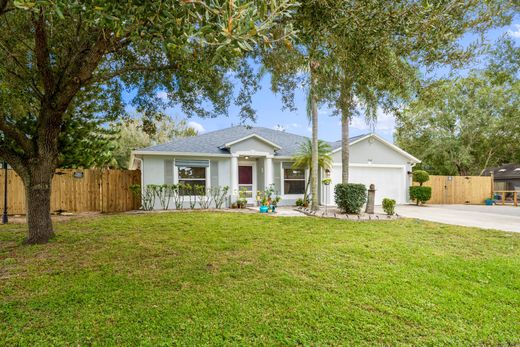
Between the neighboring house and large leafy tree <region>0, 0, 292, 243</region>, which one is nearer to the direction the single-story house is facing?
the large leafy tree

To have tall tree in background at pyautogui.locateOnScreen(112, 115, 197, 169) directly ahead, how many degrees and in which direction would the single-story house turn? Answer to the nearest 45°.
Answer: approximately 135° to its right

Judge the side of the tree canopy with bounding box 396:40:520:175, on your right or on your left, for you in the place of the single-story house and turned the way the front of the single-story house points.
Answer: on your left

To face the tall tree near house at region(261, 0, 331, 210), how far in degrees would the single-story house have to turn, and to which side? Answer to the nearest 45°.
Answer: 0° — it already faces it

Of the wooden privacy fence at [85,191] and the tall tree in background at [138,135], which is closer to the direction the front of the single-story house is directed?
the wooden privacy fence

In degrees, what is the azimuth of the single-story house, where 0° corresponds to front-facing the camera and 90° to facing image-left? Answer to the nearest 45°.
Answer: approximately 0°

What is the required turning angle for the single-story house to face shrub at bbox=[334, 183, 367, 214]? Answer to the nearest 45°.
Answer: approximately 45° to its left

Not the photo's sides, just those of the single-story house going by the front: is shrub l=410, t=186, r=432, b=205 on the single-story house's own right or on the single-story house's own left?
on the single-story house's own left
